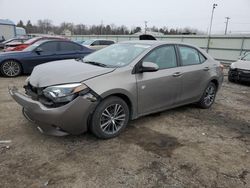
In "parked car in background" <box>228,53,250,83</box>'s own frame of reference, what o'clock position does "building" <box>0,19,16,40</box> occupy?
The building is roughly at 2 o'clock from the parked car in background.

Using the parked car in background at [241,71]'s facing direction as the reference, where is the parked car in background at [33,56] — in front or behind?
in front

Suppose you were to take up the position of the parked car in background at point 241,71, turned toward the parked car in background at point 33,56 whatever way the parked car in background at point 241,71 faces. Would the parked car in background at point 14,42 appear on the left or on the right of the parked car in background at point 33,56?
right

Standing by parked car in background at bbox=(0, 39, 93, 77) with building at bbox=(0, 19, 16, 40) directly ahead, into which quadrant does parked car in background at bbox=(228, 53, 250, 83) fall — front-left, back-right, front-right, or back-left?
back-right

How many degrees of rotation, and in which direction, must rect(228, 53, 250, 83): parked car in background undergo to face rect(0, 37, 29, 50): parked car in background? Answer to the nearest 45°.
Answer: approximately 45° to its right

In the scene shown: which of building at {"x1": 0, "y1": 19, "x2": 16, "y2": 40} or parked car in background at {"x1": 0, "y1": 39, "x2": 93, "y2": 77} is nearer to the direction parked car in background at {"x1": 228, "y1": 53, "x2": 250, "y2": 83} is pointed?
the parked car in background
